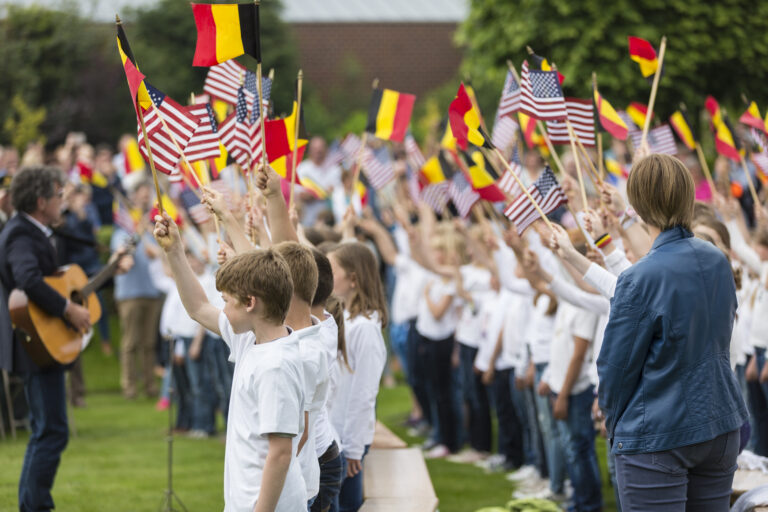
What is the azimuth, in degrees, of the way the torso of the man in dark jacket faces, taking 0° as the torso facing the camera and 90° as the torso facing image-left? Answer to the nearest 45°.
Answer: approximately 270°

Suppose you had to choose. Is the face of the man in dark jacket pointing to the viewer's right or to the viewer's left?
to the viewer's right

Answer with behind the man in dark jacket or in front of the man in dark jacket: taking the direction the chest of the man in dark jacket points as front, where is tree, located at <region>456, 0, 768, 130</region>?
in front

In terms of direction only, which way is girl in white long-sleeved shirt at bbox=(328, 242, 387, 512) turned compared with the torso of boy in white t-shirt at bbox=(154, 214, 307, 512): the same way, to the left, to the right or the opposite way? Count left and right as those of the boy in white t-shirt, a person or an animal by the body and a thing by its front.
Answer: the same way
